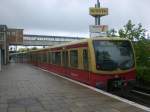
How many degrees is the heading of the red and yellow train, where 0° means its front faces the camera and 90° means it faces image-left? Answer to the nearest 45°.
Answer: approximately 315°

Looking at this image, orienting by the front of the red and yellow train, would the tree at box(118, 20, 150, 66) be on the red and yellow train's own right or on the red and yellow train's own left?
on the red and yellow train's own left
